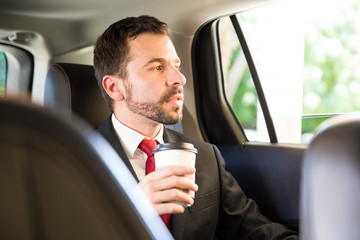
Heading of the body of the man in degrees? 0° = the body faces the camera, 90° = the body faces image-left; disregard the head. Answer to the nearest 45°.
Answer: approximately 315°

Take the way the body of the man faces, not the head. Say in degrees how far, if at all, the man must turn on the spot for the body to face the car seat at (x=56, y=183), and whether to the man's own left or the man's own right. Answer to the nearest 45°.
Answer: approximately 45° to the man's own right

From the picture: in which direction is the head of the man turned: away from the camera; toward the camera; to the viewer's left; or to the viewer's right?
to the viewer's right
